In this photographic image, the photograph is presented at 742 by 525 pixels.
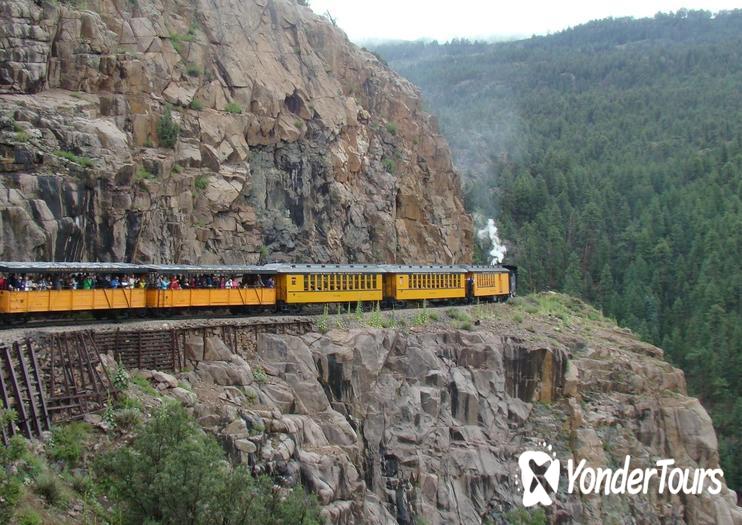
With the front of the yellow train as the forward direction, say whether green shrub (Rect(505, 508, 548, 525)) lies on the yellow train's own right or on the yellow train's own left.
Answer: on the yellow train's own right

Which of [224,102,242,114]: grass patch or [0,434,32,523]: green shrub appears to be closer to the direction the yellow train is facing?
the grass patch

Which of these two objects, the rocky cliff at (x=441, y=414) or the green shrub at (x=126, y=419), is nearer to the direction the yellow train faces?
the rocky cliff

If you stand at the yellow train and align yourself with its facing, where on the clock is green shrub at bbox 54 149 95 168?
The green shrub is roughly at 7 o'clock from the yellow train.

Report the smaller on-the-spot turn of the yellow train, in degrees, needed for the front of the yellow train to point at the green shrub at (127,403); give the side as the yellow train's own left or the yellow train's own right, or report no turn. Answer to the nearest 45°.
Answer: approximately 135° to the yellow train's own right

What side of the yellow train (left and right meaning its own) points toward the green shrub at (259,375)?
right

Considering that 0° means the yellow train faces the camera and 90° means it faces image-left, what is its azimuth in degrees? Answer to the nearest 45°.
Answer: approximately 225°

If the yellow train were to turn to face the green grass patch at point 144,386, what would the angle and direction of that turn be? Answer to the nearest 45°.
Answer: approximately 135° to its right

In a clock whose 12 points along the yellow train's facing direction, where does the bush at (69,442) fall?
The bush is roughly at 5 o'clock from the yellow train.

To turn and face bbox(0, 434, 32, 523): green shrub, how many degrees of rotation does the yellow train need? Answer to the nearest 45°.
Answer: approximately 135° to its right

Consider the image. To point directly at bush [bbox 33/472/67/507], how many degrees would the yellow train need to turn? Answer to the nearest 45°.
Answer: approximately 135° to its right

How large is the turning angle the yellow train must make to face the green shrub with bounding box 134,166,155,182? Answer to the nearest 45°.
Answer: approximately 135° to its left
